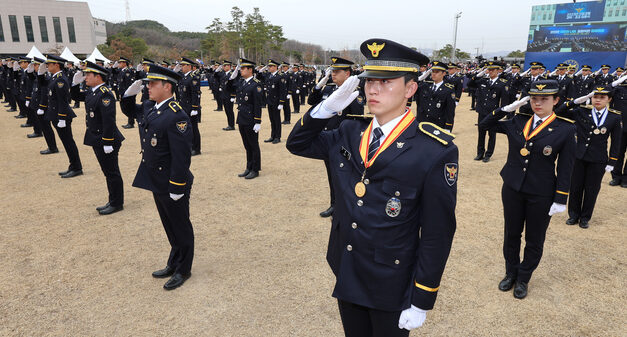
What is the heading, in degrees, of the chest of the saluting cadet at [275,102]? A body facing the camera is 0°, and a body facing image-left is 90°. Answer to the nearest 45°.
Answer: approximately 45°

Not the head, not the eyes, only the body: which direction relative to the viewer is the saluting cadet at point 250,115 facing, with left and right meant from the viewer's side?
facing the viewer and to the left of the viewer

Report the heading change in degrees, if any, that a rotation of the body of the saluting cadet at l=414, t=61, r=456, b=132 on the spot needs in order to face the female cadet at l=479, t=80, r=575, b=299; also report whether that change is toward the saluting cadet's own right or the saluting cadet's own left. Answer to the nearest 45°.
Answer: approximately 45° to the saluting cadet's own left

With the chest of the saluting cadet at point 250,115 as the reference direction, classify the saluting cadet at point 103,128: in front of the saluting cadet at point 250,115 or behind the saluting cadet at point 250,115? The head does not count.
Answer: in front

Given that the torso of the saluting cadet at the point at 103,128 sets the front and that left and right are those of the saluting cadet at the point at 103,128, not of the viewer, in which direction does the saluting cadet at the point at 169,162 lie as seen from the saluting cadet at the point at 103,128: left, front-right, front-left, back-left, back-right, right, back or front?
left
